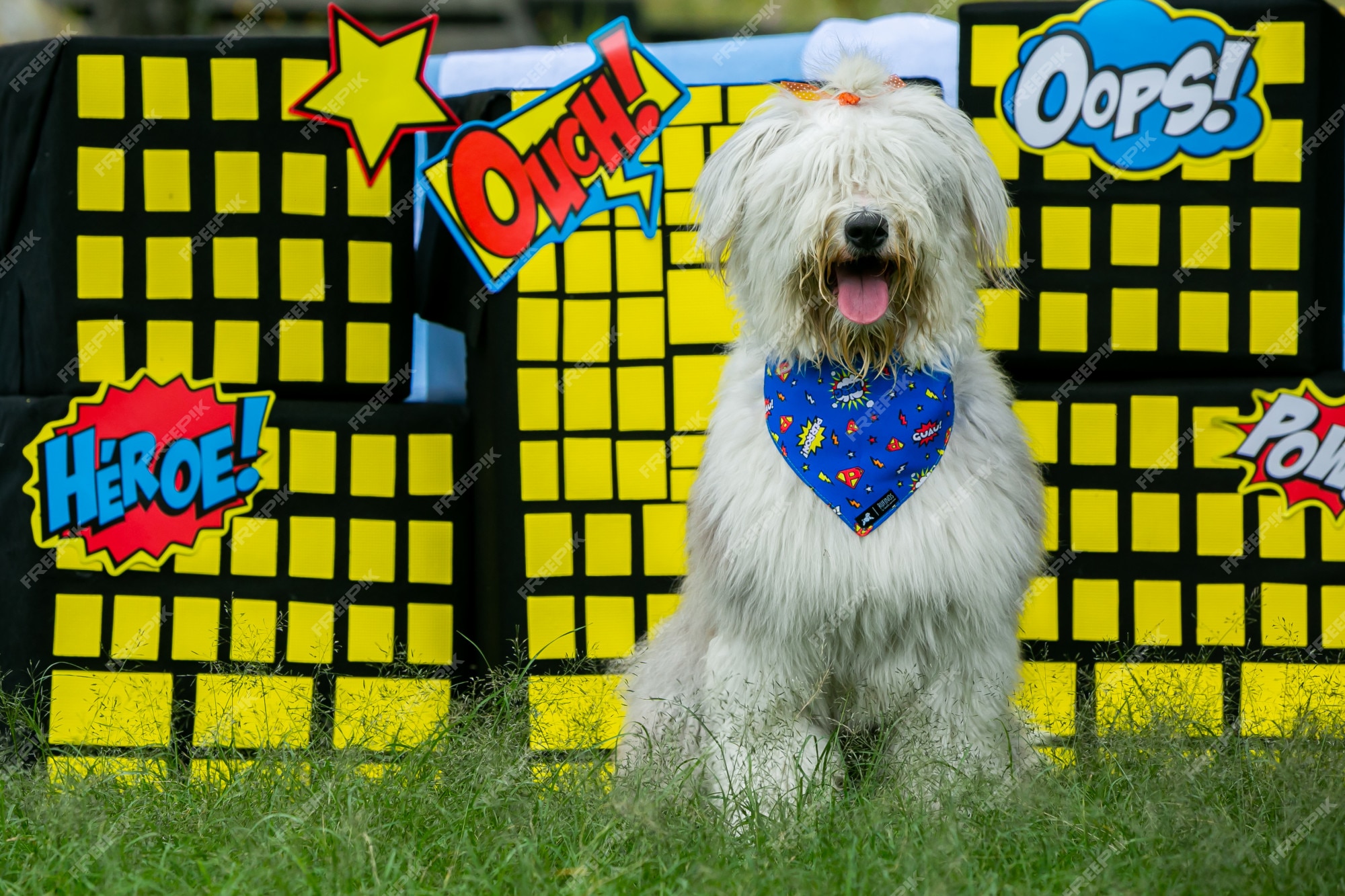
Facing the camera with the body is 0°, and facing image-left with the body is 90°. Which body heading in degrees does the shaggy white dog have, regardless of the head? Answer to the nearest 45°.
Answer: approximately 0°

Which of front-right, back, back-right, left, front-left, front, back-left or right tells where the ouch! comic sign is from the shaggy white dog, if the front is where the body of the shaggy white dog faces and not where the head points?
back-right

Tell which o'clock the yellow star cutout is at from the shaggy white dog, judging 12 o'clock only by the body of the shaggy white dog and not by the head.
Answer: The yellow star cutout is roughly at 4 o'clock from the shaggy white dog.

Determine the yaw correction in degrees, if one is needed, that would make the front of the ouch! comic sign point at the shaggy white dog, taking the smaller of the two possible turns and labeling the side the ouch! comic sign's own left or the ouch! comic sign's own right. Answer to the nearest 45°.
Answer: approximately 45° to the ouch! comic sign's own left

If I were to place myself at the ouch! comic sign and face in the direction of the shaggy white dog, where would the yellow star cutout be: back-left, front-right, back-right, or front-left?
back-right

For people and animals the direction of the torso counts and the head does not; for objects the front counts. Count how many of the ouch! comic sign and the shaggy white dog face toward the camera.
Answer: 2
